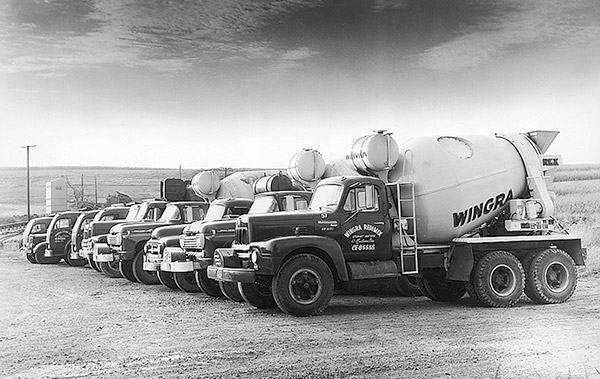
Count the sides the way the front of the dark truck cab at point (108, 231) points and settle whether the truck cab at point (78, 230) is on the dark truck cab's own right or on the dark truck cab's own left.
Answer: on the dark truck cab's own right

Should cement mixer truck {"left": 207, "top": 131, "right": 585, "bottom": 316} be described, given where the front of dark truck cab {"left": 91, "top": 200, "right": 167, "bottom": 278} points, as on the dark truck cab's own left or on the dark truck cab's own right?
on the dark truck cab's own left

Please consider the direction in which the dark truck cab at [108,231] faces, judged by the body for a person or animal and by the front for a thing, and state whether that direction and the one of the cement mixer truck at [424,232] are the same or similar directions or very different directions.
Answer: same or similar directions

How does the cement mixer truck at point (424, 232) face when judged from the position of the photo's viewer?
facing the viewer and to the left of the viewer

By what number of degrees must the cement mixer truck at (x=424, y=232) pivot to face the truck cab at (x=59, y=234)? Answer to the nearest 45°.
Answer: approximately 90° to its right

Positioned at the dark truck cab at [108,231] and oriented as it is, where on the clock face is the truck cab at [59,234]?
The truck cab is roughly at 4 o'clock from the dark truck cab.

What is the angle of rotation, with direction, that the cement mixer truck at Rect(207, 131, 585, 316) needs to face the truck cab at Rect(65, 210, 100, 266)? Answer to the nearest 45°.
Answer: approximately 90° to its right

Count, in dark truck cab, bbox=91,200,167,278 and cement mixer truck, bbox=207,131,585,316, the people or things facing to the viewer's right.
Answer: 0

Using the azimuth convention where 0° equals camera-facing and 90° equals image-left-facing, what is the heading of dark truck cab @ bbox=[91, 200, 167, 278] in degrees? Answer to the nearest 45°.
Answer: approximately 45°
